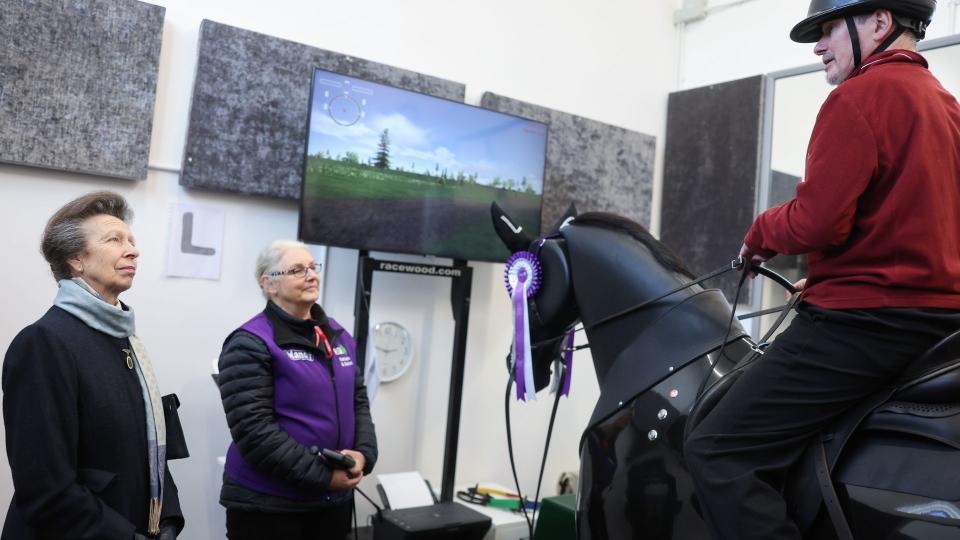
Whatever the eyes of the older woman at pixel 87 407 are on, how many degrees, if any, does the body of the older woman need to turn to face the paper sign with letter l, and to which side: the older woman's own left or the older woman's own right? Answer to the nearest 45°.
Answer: approximately 135° to the older woman's own left

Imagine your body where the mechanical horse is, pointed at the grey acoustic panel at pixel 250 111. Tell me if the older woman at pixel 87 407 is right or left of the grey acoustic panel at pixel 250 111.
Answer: left

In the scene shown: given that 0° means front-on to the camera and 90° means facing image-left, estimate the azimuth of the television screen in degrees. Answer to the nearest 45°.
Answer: approximately 315°

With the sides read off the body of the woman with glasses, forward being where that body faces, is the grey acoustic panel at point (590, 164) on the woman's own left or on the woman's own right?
on the woman's own left

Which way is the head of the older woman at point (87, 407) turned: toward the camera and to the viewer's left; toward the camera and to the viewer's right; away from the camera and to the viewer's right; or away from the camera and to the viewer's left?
toward the camera and to the viewer's right

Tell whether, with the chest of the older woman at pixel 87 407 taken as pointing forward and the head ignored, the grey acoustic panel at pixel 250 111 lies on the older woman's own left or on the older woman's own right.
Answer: on the older woman's own left

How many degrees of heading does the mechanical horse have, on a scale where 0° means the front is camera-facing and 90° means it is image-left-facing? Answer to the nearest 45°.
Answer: approximately 90°
